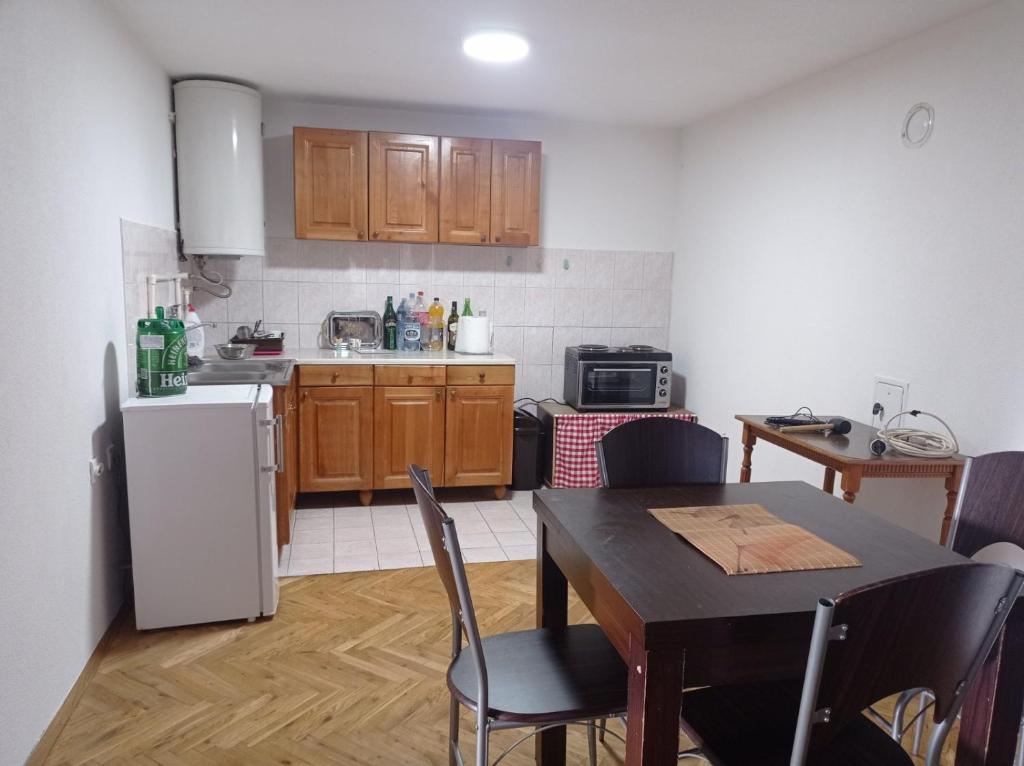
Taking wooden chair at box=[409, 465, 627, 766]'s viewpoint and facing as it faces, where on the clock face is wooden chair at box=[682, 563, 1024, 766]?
wooden chair at box=[682, 563, 1024, 766] is roughly at 1 o'clock from wooden chair at box=[409, 465, 627, 766].

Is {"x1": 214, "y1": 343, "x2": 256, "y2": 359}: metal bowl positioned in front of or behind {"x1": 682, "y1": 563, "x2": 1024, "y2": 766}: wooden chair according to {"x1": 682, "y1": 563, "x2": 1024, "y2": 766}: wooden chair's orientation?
in front

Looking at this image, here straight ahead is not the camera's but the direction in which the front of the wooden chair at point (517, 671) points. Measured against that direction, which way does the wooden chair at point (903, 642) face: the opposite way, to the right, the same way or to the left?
to the left

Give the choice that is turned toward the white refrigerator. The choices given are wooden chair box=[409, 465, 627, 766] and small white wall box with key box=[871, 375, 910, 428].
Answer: the small white wall box with key

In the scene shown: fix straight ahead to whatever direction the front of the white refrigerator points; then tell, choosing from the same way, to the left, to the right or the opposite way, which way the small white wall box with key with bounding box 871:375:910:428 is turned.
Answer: the opposite way

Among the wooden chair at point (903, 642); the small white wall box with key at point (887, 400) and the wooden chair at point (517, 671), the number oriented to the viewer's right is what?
1

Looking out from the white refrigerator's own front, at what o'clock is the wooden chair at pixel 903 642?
The wooden chair is roughly at 2 o'clock from the white refrigerator.

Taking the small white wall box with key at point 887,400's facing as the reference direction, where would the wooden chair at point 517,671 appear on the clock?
The wooden chair is roughly at 11 o'clock from the small white wall box with key.

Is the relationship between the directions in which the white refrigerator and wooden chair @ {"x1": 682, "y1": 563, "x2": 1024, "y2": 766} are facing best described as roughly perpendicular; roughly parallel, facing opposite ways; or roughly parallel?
roughly perpendicular

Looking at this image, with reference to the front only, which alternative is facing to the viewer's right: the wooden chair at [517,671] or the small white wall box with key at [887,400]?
the wooden chair

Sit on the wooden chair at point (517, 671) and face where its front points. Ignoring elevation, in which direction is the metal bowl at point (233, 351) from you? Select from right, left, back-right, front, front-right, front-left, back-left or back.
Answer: back-left

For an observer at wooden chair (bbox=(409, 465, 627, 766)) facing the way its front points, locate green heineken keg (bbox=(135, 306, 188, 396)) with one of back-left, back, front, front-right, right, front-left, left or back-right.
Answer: back-left

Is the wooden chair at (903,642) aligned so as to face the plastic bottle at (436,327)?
yes

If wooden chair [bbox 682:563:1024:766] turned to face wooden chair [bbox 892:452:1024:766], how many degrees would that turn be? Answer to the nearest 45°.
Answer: approximately 45° to its right

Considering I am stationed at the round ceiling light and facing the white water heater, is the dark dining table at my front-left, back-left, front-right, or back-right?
back-left

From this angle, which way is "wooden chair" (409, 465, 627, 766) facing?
to the viewer's right

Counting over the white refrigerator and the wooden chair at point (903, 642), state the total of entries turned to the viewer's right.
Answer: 1

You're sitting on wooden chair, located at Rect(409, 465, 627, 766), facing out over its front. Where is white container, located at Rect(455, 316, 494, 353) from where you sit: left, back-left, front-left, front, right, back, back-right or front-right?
left
